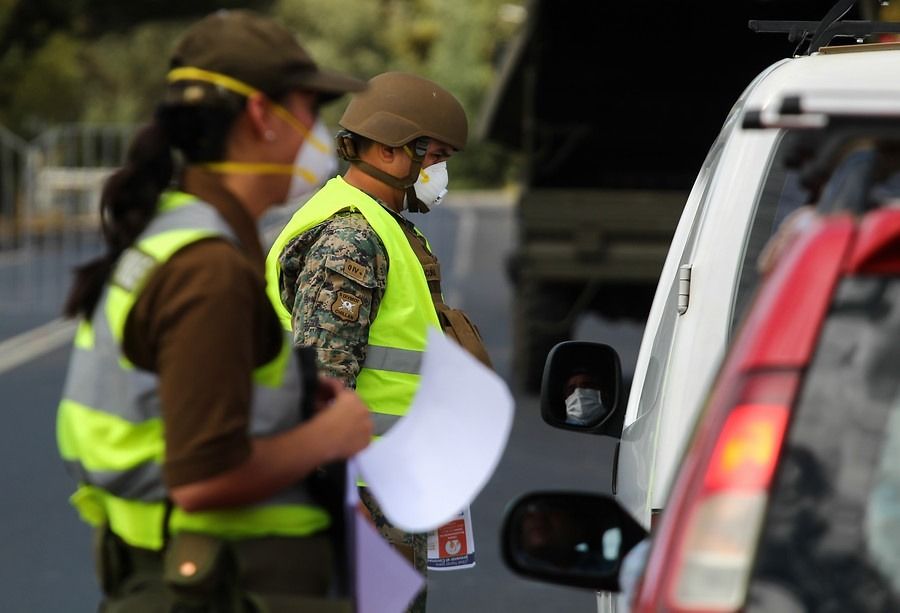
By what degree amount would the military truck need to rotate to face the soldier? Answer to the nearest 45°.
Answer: approximately 180°

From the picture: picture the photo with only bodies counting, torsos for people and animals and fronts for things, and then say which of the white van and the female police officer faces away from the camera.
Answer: the white van

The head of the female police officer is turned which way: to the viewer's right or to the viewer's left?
to the viewer's right

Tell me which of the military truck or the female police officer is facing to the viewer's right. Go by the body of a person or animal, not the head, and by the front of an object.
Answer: the female police officer

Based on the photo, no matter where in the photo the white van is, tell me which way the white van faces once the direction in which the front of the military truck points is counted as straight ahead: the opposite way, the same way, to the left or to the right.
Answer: the same way

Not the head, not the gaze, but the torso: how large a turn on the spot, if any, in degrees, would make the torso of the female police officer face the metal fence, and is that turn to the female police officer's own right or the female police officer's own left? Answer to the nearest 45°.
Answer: approximately 90° to the female police officer's own left

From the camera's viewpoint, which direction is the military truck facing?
away from the camera

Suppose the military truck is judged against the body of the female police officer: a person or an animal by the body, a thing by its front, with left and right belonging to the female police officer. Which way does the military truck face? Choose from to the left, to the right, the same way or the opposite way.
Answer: to the left

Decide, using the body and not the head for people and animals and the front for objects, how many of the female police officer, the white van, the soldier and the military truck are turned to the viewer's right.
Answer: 2

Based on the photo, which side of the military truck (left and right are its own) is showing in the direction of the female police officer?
back

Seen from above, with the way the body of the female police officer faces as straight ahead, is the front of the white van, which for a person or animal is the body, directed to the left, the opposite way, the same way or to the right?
to the left

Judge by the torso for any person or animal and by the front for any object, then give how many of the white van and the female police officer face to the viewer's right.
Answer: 1

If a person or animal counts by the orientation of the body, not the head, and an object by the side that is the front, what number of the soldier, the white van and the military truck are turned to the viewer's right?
1

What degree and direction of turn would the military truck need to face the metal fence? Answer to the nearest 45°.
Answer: approximately 45° to its left

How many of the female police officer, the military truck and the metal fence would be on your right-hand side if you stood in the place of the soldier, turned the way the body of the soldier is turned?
1

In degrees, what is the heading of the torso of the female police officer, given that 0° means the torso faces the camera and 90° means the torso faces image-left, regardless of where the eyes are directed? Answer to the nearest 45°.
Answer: approximately 270°
